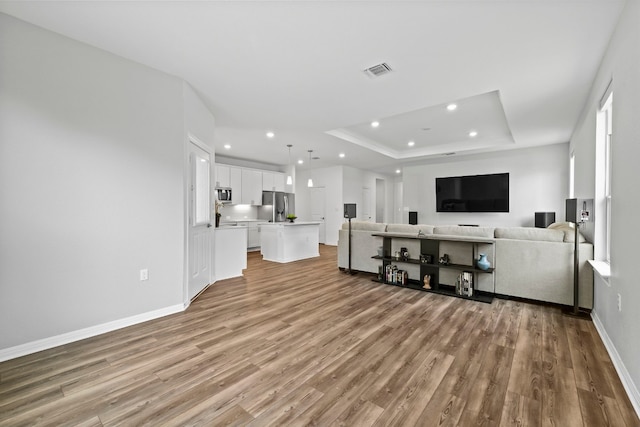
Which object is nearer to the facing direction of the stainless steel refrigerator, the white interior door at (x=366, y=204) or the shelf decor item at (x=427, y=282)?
the shelf decor item

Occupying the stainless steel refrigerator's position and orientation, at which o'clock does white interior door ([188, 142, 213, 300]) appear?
The white interior door is roughly at 2 o'clock from the stainless steel refrigerator.

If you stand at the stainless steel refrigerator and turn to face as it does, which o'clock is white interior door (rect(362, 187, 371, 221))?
The white interior door is roughly at 10 o'clock from the stainless steel refrigerator.

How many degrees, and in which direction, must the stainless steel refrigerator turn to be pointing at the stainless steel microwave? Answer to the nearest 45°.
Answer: approximately 90° to its right

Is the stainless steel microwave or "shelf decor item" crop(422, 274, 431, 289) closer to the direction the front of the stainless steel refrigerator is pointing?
the shelf decor item

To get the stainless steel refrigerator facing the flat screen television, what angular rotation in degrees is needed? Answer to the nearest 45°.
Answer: approximately 45° to its left

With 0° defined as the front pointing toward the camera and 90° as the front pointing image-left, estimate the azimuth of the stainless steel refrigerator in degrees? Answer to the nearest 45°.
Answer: approximately 315°
